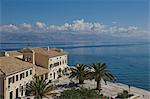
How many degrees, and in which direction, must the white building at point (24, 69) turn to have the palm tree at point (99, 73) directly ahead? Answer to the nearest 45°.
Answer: approximately 45° to its left

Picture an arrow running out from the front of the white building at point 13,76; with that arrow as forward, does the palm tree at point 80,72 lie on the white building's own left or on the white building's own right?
on the white building's own left

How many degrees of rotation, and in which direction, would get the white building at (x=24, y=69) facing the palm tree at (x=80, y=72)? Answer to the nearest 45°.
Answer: approximately 45° to its left

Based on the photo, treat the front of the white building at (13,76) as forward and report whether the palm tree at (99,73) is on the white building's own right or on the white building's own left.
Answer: on the white building's own left

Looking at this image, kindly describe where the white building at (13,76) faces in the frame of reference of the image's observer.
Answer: facing the viewer and to the right of the viewer
